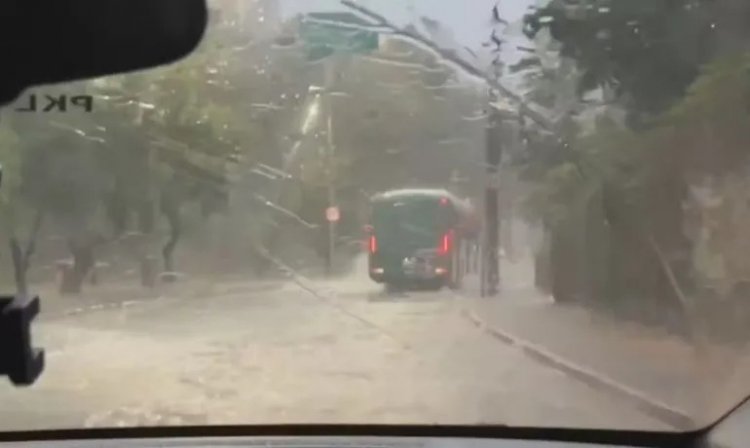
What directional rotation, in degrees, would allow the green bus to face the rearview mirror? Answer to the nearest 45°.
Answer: approximately 180°

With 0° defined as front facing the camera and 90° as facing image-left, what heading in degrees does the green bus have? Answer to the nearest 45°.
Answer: approximately 180°
